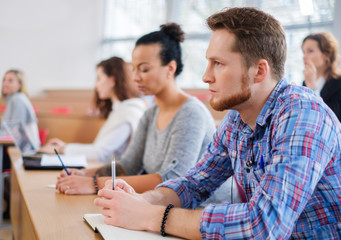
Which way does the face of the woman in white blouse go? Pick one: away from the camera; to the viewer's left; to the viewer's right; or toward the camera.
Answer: to the viewer's left

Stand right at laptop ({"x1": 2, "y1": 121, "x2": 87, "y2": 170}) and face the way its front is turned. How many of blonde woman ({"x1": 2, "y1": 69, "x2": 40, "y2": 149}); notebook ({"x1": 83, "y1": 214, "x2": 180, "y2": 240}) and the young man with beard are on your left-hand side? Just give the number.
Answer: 1

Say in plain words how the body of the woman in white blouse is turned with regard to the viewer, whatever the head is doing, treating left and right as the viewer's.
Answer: facing to the left of the viewer

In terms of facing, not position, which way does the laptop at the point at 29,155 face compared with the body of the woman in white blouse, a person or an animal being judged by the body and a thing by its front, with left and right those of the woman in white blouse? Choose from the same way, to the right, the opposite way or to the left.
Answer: the opposite way

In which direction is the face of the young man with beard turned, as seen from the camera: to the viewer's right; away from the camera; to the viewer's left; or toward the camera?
to the viewer's left

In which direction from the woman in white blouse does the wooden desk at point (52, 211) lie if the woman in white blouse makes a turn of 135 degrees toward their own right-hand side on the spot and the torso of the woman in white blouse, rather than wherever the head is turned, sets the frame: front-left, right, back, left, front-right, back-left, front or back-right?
back-right

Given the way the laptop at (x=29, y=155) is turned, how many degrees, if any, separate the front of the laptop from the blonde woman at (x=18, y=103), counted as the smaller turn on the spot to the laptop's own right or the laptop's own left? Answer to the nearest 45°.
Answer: approximately 90° to the laptop's own left

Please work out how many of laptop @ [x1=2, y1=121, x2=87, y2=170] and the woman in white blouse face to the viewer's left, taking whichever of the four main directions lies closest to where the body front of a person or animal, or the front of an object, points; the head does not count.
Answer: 1

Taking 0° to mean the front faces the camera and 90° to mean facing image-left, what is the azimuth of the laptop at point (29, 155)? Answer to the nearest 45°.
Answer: approximately 270°

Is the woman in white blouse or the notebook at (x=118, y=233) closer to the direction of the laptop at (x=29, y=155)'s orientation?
the woman in white blouse
